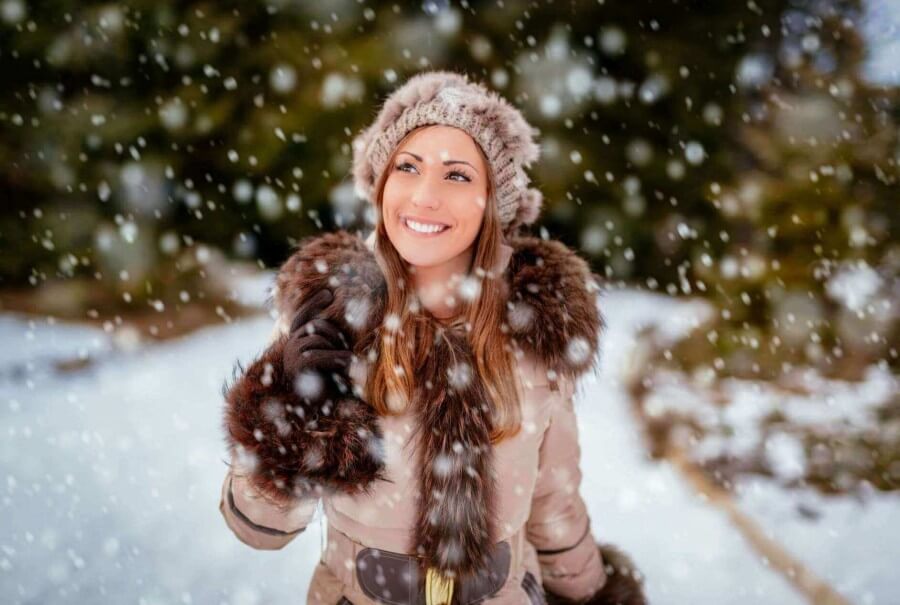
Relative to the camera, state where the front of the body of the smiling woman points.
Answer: toward the camera

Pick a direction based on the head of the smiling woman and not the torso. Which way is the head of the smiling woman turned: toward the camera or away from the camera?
toward the camera
